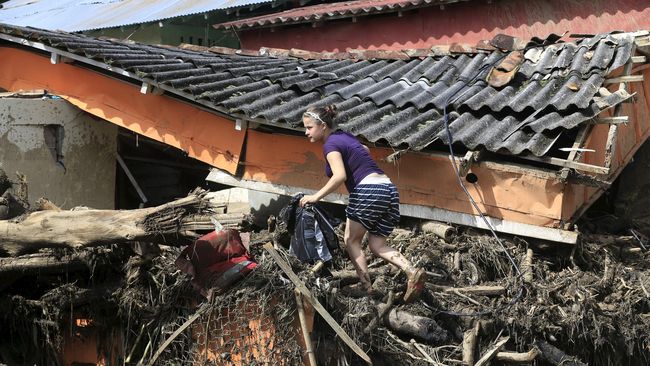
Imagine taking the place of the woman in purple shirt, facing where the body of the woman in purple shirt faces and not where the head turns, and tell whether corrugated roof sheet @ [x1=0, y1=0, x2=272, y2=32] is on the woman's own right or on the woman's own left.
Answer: on the woman's own right

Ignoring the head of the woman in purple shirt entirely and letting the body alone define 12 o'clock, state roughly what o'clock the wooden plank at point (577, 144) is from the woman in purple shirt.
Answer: The wooden plank is roughly at 5 o'clock from the woman in purple shirt.

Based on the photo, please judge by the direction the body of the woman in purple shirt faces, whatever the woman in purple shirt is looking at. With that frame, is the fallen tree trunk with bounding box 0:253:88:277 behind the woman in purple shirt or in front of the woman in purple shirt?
in front

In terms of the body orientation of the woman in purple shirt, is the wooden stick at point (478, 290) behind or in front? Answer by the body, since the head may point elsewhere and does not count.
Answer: behind

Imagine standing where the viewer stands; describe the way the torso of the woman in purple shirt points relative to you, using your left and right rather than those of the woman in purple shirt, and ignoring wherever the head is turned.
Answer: facing to the left of the viewer

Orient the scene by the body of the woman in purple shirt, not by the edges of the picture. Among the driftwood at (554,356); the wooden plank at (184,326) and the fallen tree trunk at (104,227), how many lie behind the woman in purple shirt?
1

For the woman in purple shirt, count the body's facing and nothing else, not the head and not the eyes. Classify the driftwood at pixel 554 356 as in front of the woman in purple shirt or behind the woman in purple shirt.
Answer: behind

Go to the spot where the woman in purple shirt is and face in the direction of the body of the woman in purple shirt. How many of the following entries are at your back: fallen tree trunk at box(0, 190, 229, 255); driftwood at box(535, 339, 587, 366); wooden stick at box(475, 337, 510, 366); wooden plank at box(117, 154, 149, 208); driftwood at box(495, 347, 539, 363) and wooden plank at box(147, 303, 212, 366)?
3

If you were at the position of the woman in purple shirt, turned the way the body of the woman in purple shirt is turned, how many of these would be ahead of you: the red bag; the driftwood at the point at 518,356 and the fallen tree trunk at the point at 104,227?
2

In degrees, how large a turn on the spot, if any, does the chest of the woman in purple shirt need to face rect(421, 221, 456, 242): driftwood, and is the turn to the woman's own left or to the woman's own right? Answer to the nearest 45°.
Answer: approximately 135° to the woman's own right

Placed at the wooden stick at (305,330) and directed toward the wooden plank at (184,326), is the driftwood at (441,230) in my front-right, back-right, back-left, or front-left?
back-right
